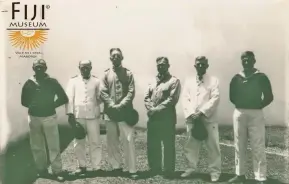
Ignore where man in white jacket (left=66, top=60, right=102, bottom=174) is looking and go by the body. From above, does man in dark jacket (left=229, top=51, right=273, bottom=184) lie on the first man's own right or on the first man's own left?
on the first man's own left

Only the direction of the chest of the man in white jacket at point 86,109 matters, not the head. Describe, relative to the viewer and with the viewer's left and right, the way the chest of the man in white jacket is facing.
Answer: facing the viewer

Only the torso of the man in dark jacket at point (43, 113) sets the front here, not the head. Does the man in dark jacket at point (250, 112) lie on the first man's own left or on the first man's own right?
on the first man's own left

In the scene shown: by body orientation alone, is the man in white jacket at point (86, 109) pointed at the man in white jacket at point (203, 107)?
no

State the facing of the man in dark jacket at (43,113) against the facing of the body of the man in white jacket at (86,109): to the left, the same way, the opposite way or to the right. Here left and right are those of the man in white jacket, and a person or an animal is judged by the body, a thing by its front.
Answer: the same way

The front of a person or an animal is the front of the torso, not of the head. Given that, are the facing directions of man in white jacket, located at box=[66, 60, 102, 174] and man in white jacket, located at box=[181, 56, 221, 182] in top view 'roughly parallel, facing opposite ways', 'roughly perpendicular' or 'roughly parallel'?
roughly parallel

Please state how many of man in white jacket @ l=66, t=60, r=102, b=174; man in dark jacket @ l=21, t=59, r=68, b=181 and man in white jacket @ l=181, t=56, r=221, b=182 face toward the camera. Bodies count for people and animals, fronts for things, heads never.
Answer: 3

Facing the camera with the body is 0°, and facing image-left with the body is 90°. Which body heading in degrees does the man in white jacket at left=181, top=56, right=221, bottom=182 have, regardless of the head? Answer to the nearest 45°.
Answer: approximately 0°

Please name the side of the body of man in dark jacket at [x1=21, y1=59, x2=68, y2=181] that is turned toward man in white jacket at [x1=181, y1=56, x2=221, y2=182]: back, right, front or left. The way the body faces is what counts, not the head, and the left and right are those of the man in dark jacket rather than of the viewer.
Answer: left
